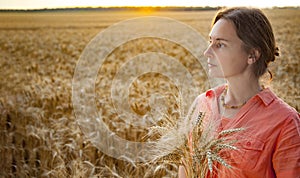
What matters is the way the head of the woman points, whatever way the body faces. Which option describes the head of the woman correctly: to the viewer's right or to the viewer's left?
to the viewer's left

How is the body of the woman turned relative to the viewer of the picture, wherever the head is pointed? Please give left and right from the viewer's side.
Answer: facing the viewer and to the left of the viewer
